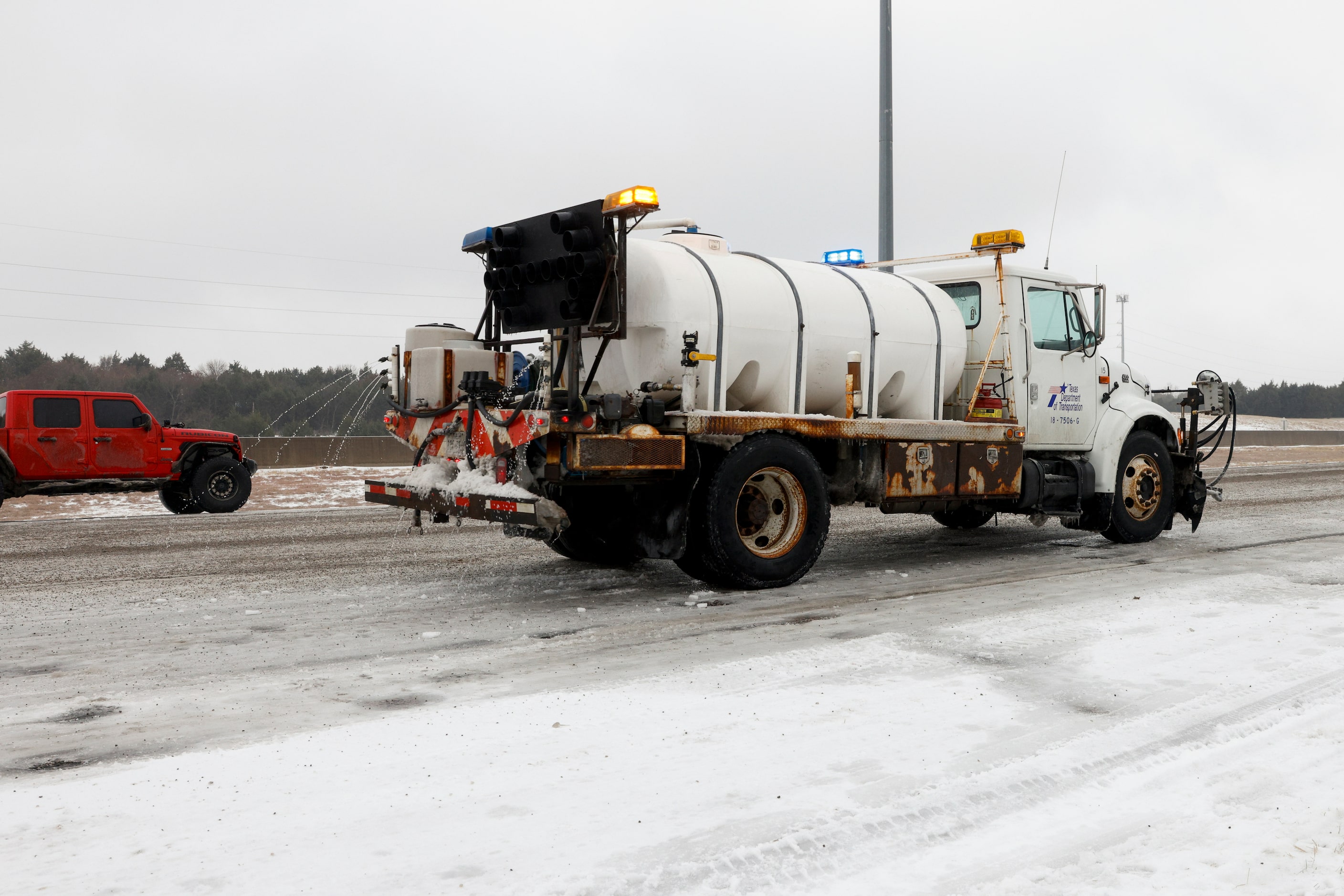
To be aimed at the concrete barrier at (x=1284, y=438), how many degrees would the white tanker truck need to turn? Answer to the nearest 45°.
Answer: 0° — it already faces it

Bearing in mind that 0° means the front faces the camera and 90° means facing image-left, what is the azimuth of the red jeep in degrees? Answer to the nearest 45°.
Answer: approximately 270°

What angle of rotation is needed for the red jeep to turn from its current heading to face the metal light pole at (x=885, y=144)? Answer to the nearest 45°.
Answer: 0° — it already faces it

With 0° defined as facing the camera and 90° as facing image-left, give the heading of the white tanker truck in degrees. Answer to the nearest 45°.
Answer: approximately 225°

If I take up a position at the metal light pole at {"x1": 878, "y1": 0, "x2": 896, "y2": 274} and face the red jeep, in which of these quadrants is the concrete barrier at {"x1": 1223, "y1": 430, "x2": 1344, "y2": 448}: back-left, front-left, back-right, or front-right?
back-right

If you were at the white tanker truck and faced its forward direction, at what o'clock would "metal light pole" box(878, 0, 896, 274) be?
The metal light pole is roughly at 11 o'clock from the white tanker truck.
